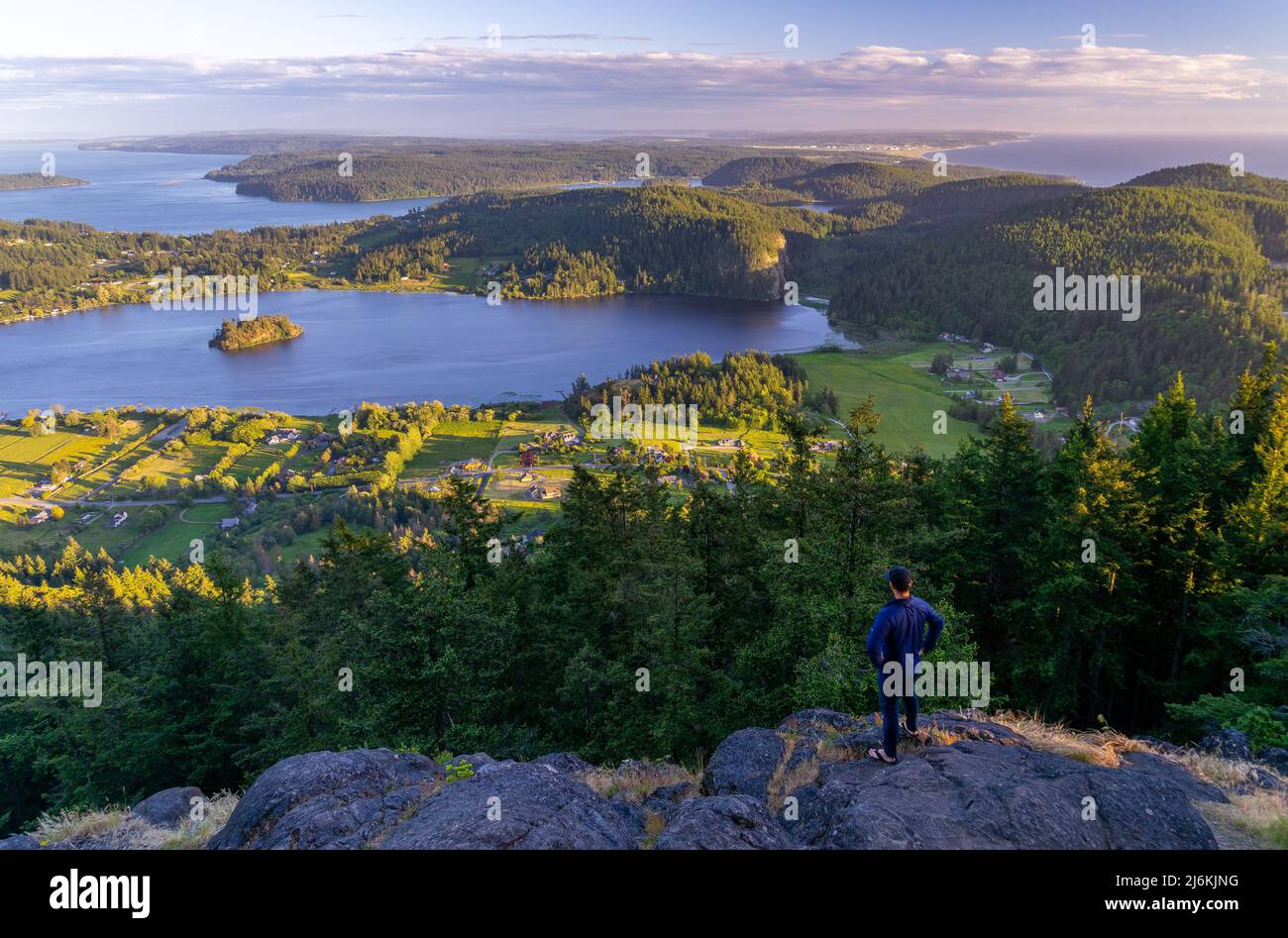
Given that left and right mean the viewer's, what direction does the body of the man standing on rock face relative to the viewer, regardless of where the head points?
facing away from the viewer and to the left of the viewer

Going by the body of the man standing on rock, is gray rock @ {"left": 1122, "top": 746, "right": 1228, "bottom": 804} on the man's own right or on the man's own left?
on the man's own right

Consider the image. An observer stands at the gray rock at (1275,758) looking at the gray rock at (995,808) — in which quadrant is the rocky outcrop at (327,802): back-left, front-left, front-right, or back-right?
front-right

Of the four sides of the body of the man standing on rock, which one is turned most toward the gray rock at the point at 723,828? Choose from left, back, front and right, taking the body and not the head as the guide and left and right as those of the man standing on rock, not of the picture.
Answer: left

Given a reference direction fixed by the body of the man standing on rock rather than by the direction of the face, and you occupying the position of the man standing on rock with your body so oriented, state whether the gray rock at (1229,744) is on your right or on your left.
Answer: on your right

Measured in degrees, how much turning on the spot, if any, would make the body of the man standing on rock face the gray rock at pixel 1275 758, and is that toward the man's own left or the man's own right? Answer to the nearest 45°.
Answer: approximately 90° to the man's own right
